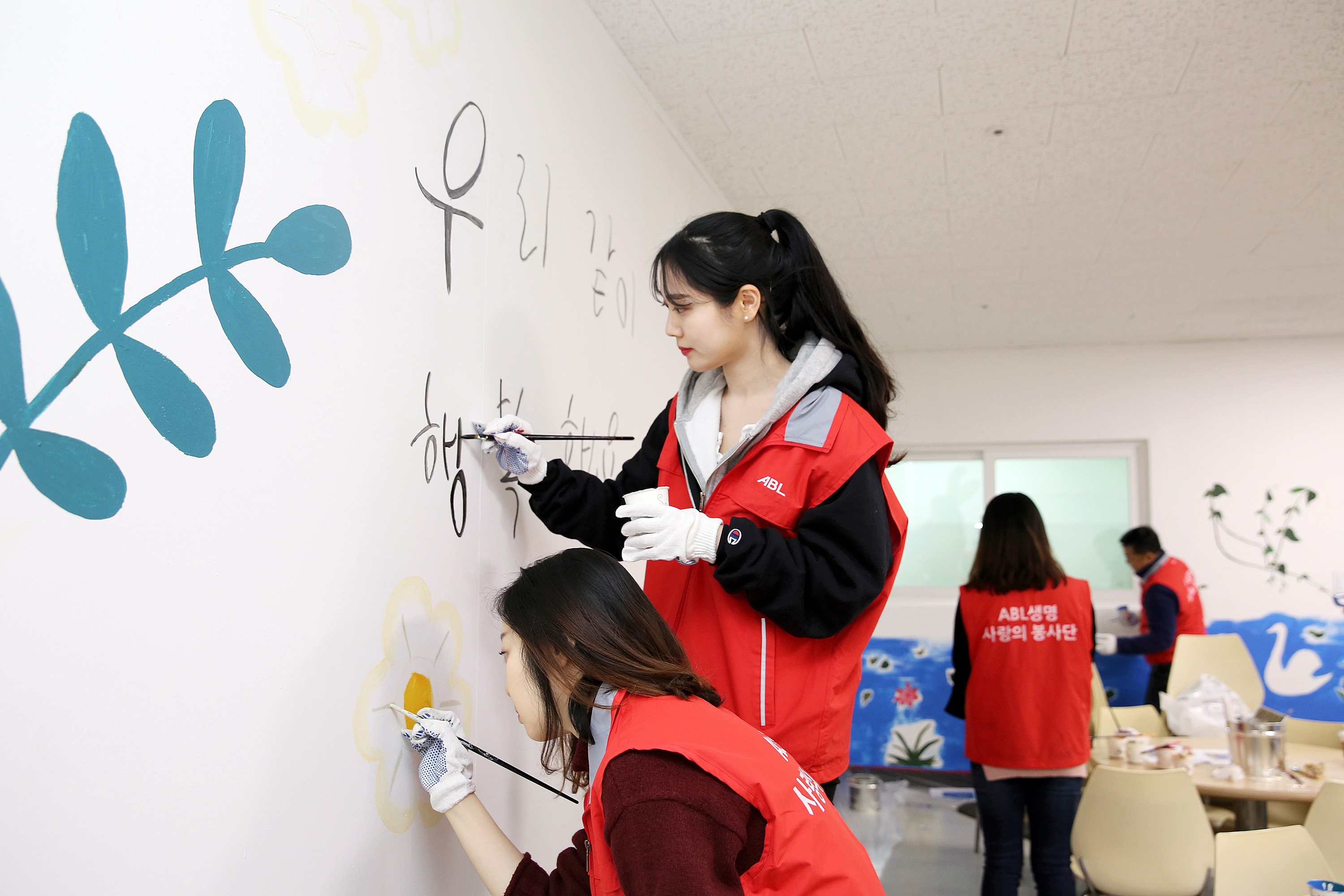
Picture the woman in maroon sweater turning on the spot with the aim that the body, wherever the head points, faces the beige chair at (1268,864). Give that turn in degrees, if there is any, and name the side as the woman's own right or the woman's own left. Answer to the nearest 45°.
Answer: approximately 135° to the woman's own right

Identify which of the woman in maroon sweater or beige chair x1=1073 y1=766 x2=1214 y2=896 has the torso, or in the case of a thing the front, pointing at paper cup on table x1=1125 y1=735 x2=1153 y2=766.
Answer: the beige chair

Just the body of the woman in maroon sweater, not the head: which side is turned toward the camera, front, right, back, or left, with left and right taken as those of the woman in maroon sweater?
left

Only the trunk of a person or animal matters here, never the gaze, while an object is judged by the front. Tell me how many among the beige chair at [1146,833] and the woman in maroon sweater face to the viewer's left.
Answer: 1

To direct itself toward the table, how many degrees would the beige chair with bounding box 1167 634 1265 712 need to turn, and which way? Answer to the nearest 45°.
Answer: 0° — it already faces it

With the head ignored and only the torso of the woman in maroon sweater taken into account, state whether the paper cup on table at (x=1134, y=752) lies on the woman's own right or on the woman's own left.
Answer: on the woman's own right

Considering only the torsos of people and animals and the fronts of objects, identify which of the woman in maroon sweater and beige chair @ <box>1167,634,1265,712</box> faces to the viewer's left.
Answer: the woman in maroon sweater

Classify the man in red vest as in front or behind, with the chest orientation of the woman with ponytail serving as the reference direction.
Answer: behind

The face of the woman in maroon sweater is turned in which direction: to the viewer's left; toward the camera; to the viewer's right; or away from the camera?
to the viewer's left

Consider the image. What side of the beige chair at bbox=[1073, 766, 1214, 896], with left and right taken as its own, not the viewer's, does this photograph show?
back

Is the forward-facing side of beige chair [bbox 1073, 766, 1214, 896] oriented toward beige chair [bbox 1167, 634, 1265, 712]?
yes

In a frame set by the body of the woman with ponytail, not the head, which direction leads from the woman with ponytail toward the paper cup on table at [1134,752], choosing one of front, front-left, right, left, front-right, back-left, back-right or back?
back

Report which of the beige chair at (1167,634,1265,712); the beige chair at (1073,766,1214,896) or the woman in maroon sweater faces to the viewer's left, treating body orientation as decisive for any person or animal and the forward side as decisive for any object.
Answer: the woman in maroon sweater

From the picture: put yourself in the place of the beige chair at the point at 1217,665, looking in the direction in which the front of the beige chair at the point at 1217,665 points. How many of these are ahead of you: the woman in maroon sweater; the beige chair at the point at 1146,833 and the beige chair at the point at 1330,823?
3

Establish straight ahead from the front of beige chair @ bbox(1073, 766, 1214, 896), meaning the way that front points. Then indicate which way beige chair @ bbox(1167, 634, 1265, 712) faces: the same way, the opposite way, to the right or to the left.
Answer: the opposite way

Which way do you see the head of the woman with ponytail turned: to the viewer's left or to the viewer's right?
to the viewer's left
